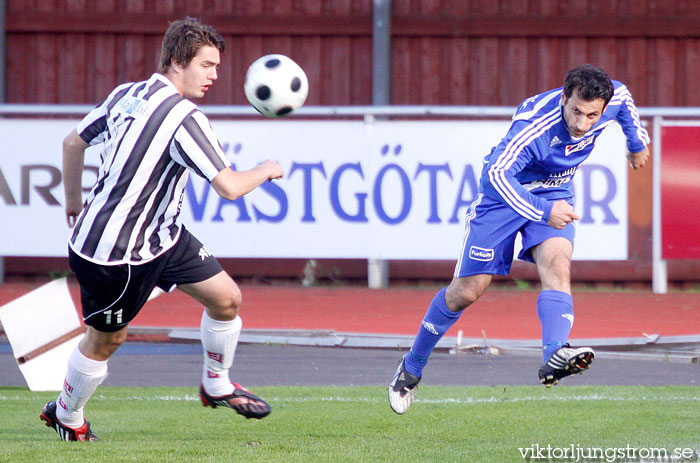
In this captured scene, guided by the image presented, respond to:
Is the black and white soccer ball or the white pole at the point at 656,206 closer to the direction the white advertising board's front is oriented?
the black and white soccer ball

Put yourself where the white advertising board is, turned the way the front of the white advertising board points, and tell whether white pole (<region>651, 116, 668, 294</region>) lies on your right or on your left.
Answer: on your left

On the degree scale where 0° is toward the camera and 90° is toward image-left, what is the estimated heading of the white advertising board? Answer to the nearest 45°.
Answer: approximately 0°

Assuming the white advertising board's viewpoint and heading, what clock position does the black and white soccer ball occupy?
The black and white soccer ball is roughly at 12 o'clock from the white advertising board.
